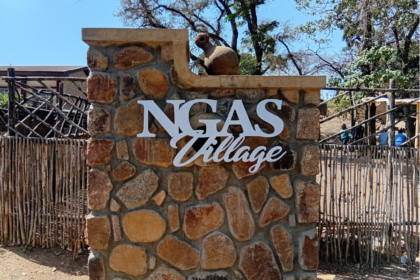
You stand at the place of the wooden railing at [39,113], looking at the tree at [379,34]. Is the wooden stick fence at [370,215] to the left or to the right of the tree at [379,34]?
right

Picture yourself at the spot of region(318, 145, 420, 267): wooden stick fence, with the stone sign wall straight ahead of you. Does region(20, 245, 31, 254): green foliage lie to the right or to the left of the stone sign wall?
right

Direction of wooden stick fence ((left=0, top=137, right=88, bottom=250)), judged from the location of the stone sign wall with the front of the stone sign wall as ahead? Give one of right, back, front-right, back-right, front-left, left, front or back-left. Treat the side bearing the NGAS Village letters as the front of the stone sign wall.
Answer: back-right

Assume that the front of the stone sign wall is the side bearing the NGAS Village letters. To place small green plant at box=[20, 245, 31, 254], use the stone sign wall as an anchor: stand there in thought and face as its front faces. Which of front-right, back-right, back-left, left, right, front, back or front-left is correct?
back-right

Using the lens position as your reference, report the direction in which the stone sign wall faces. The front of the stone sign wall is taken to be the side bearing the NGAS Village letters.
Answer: facing the viewer

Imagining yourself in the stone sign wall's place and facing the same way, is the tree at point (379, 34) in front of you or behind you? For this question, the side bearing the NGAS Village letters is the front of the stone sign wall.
behind

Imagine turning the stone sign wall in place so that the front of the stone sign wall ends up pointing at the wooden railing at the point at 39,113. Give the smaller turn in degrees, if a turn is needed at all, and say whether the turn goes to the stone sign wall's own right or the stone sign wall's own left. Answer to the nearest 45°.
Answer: approximately 135° to the stone sign wall's own right
